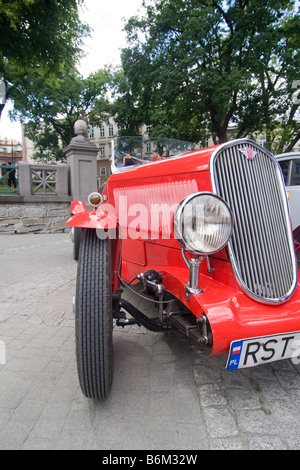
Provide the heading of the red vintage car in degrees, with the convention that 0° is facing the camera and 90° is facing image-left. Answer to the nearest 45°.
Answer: approximately 315°

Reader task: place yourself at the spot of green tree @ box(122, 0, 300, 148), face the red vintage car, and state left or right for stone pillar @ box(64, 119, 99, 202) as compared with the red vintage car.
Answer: right

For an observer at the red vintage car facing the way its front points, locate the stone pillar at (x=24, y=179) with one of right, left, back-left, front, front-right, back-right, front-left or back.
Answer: back

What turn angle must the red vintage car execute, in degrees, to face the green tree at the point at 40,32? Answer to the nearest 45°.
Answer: approximately 180°

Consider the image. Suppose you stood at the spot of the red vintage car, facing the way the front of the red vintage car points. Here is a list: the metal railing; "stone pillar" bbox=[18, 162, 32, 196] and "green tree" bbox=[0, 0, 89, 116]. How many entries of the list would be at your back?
3

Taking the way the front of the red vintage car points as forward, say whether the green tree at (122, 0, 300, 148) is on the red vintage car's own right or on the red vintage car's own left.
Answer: on the red vintage car's own left

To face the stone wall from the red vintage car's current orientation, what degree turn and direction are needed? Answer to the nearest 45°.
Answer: approximately 180°

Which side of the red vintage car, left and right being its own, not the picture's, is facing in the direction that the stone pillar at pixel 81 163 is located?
back
